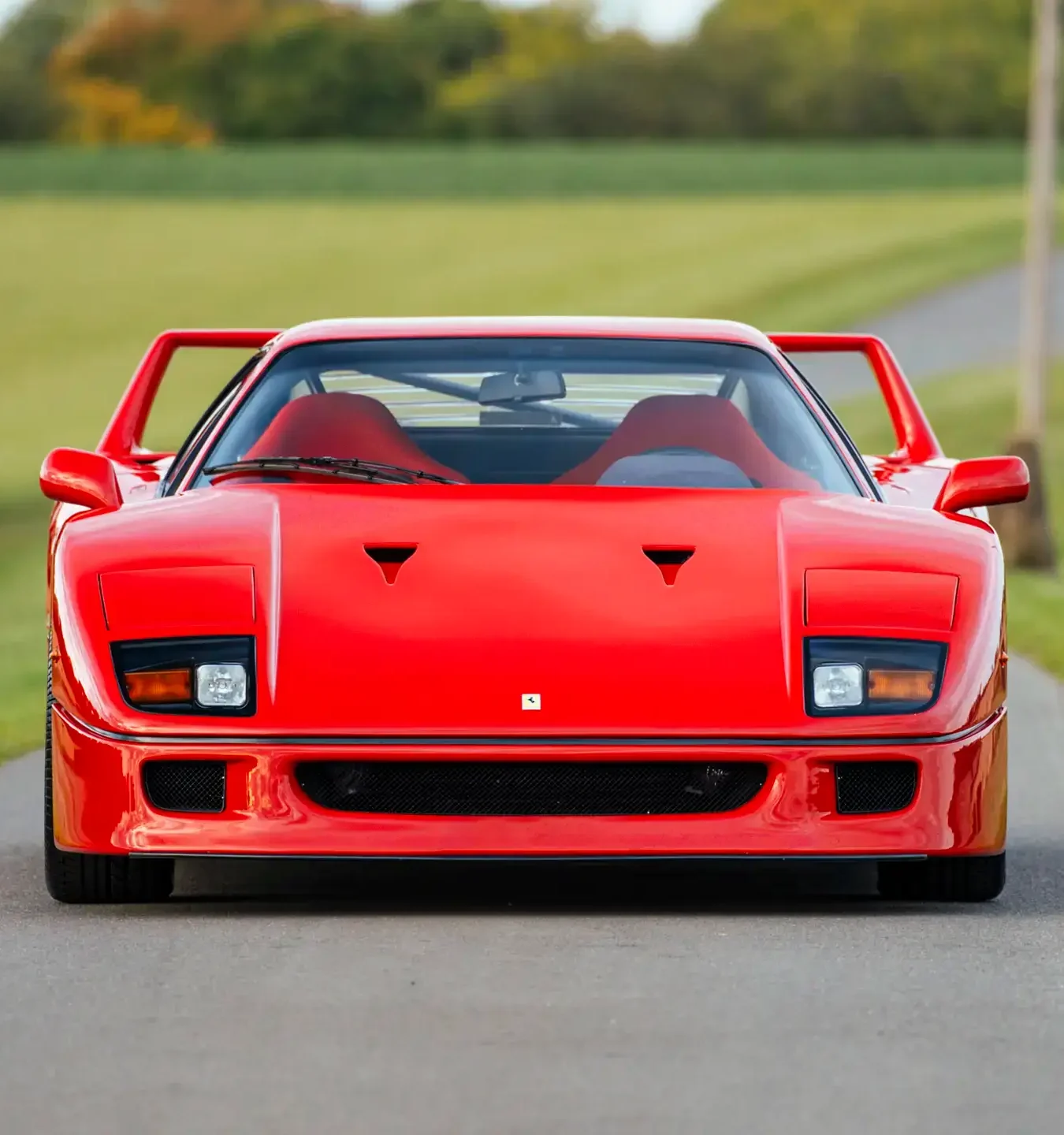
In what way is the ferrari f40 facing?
toward the camera

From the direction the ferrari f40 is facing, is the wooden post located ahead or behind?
behind
